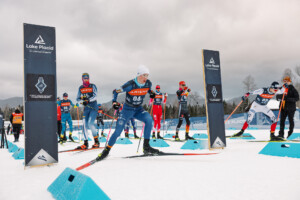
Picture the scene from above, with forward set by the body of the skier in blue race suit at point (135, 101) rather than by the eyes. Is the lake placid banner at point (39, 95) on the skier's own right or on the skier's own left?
on the skier's own right

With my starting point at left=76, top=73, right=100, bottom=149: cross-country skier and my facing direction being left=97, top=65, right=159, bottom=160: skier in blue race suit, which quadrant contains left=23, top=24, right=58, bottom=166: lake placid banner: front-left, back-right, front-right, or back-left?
front-right

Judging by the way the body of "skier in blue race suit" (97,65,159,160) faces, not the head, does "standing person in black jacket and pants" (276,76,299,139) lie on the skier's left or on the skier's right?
on the skier's left

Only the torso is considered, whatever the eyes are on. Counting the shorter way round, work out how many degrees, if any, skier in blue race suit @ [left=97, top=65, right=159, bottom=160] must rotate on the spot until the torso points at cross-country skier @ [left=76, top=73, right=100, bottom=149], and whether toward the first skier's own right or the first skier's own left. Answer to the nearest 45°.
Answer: approximately 180°

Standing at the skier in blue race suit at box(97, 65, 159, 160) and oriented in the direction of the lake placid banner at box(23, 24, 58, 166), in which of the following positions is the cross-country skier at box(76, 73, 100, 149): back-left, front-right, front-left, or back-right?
front-right

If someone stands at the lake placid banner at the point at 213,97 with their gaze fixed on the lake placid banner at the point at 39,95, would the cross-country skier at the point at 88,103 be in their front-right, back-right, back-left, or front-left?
front-right

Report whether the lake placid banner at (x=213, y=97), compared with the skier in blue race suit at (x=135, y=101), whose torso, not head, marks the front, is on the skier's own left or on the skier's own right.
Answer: on the skier's own left
